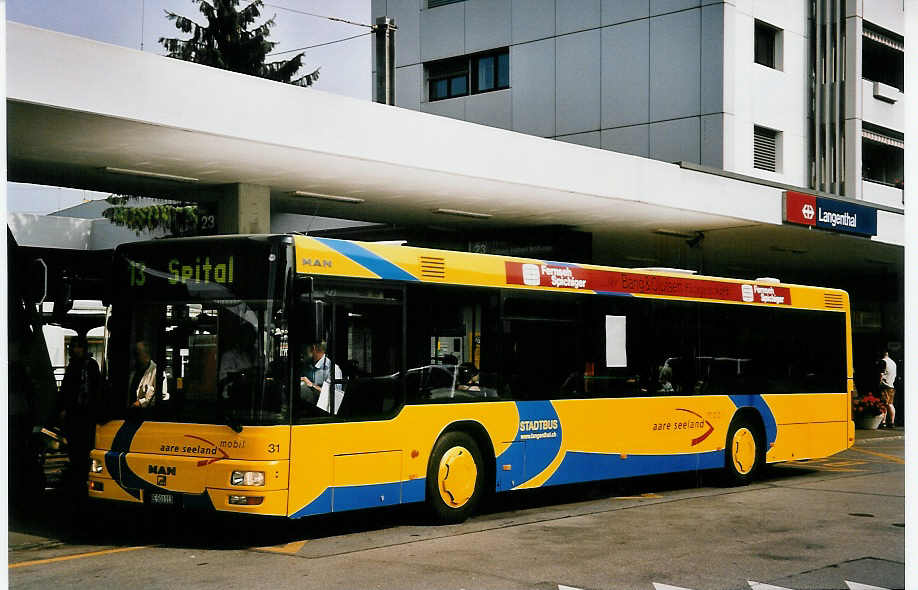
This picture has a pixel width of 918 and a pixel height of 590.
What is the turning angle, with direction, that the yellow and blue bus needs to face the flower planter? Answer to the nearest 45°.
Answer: approximately 180°

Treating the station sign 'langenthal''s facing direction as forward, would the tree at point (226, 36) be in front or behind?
behind

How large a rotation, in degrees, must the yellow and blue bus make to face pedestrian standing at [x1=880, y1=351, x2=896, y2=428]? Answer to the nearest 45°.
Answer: approximately 180°

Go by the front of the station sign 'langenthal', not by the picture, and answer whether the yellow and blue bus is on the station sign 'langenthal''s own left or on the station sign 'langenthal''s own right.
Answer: on the station sign 'langenthal''s own right

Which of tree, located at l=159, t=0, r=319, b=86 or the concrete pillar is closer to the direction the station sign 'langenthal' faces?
the concrete pillar

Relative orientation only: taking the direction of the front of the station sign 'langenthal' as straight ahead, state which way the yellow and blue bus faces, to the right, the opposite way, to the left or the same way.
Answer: to the right

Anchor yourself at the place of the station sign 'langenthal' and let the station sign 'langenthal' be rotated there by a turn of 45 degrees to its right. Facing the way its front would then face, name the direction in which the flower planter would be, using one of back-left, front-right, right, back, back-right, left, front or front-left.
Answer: back

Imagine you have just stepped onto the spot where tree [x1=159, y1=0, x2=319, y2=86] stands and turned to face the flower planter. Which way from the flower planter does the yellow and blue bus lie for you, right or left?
right

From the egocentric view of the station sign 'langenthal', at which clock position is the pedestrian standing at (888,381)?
The pedestrian standing is roughly at 8 o'clock from the station sign 'langenthal'.

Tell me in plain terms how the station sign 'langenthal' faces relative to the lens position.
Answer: facing the viewer and to the right of the viewer

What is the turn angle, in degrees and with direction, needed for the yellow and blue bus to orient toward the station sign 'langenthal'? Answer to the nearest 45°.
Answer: approximately 180°

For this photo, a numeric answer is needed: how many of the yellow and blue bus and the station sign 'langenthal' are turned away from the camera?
0

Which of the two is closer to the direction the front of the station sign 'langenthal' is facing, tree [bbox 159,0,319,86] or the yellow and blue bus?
the yellow and blue bus

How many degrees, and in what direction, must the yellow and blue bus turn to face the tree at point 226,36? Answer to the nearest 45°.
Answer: approximately 135° to its right

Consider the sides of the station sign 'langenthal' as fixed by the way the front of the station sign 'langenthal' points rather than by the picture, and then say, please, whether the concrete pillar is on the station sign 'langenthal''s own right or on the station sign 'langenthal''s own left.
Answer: on the station sign 'langenthal''s own right
